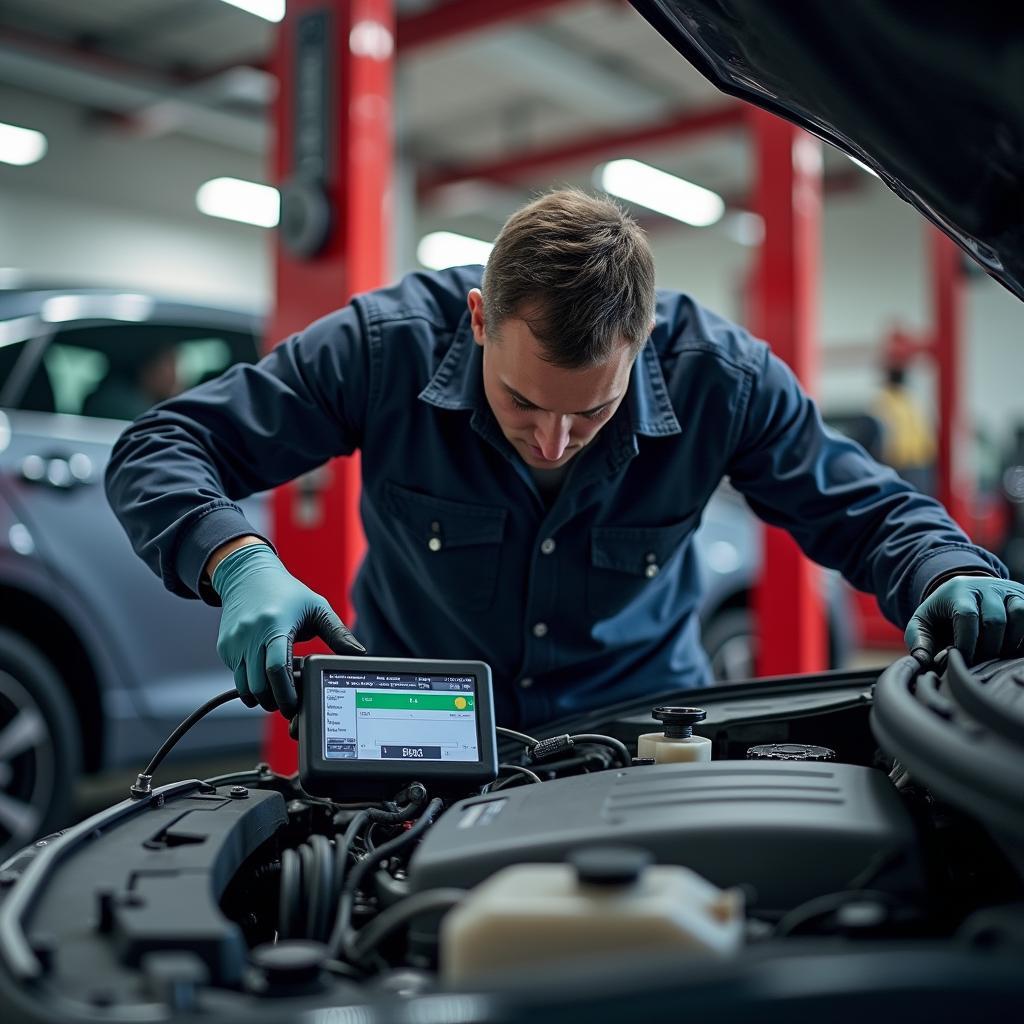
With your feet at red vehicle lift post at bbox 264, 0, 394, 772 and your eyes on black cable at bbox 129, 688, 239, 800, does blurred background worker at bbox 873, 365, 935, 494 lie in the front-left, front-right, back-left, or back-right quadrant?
back-left

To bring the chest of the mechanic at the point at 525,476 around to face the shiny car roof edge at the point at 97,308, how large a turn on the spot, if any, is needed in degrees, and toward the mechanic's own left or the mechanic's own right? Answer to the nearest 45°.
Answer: approximately 135° to the mechanic's own right

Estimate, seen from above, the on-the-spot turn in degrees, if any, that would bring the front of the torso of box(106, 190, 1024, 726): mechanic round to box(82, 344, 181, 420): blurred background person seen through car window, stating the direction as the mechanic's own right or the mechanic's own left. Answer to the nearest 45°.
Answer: approximately 135° to the mechanic's own right

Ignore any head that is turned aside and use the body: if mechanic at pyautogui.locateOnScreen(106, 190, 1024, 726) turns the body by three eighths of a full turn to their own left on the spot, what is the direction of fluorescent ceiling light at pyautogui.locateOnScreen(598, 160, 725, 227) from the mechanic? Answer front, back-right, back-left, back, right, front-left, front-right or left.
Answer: front-left

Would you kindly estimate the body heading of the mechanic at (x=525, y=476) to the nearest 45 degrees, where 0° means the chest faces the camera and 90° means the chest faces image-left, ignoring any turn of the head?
approximately 0°

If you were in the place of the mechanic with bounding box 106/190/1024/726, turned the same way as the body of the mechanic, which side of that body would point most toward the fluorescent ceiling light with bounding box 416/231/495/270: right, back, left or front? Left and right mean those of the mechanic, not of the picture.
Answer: back
